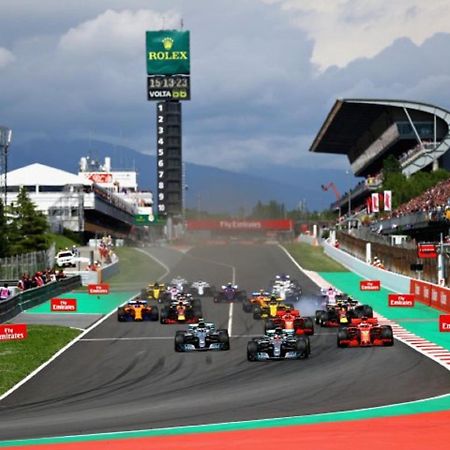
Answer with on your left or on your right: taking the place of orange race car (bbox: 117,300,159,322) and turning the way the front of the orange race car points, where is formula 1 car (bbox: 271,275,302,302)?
on your left

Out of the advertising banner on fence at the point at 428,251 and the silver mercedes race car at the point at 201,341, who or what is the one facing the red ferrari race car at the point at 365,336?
the advertising banner on fence

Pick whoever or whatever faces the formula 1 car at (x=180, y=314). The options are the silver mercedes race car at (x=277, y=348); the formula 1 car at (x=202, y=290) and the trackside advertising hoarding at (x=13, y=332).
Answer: the formula 1 car at (x=202, y=290)

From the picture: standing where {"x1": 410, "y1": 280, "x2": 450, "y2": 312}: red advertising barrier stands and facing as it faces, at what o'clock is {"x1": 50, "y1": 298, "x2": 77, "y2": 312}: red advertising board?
{"x1": 50, "y1": 298, "x2": 77, "y2": 312}: red advertising board is roughly at 1 o'clock from {"x1": 410, "y1": 280, "x2": 450, "y2": 312}: red advertising barrier.

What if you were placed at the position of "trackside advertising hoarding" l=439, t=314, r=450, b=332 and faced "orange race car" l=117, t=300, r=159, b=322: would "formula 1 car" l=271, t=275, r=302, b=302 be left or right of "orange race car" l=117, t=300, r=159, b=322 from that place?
right

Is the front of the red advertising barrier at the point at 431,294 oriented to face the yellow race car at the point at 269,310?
yes

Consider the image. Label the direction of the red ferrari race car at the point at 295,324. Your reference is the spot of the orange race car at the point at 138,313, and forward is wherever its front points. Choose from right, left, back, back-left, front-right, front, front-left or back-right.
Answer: front-left
